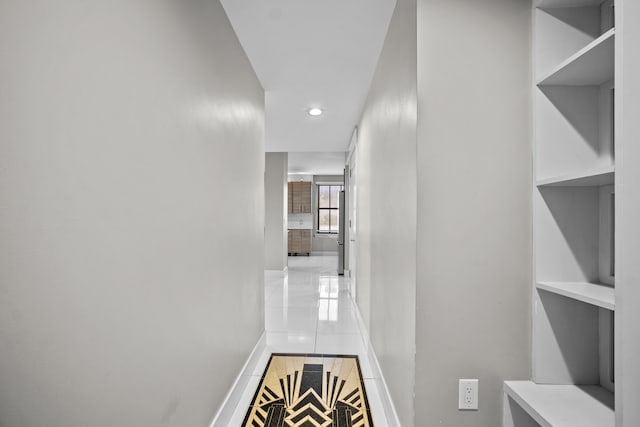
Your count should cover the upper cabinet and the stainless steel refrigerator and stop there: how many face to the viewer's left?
1

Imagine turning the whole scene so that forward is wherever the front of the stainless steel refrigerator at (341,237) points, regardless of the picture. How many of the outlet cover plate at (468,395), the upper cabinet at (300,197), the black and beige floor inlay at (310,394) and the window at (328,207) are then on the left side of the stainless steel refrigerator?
2

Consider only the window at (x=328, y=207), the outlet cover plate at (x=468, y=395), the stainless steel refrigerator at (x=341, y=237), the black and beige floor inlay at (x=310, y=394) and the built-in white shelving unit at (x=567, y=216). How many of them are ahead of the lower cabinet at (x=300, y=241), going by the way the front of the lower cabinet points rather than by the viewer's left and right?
4

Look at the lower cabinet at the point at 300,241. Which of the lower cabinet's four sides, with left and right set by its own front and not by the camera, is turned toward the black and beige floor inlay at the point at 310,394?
front

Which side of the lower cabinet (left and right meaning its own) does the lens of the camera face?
front

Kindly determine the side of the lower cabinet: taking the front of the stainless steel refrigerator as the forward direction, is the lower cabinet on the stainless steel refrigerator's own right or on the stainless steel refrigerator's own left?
on the stainless steel refrigerator's own right

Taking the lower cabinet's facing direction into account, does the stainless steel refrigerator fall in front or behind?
in front

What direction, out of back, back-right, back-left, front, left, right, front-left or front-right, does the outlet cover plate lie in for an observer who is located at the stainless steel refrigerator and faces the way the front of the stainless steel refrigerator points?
left

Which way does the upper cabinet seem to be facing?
toward the camera

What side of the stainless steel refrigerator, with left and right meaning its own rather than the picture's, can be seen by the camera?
left

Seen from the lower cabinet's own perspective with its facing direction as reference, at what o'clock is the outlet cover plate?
The outlet cover plate is roughly at 12 o'clock from the lower cabinet.

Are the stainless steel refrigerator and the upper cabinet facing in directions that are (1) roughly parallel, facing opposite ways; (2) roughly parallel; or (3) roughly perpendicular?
roughly perpendicular

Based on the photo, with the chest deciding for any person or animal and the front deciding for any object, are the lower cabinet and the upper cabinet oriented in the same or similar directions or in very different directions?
same or similar directions

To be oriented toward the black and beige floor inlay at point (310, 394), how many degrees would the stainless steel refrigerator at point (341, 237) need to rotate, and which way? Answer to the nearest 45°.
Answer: approximately 90° to its left
